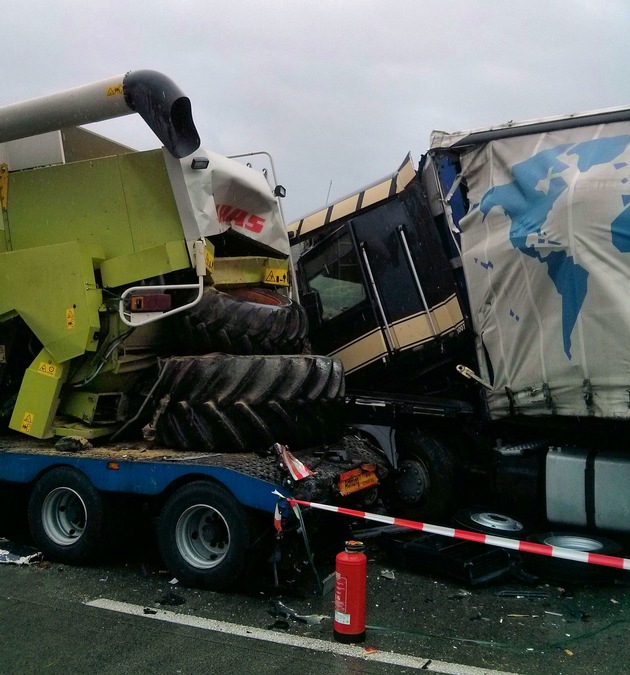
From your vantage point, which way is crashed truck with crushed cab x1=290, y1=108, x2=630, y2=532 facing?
to the viewer's left

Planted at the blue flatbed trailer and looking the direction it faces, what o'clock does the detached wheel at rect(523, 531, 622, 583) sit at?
The detached wheel is roughly at 5 o'clock from the blue flatbed trailer.

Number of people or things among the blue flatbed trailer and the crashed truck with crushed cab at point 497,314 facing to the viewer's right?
0

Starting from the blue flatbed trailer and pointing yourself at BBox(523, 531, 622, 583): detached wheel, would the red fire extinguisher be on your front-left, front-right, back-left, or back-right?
front-right

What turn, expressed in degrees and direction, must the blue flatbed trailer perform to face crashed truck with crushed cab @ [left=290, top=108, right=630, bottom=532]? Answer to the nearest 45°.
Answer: approximately 135° to its right

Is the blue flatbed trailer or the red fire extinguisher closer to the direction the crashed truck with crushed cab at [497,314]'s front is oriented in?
the blue flatbed trailer

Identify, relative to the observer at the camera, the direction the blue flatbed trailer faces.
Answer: facing away from the viewer and to the left of the viewer

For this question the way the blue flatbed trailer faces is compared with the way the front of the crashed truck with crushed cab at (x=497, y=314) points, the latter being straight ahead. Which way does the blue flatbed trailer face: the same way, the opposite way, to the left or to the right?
the same way

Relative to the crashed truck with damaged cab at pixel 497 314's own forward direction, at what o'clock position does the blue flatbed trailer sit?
The blue flatbed trailer is roughly at 11 o'clock from the crashed truck with damaged cab.

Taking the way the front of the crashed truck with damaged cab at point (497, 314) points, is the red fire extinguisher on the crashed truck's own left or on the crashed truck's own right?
on the crashed truck's own left

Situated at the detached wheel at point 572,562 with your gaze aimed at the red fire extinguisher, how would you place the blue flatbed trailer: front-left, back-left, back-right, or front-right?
front-right
